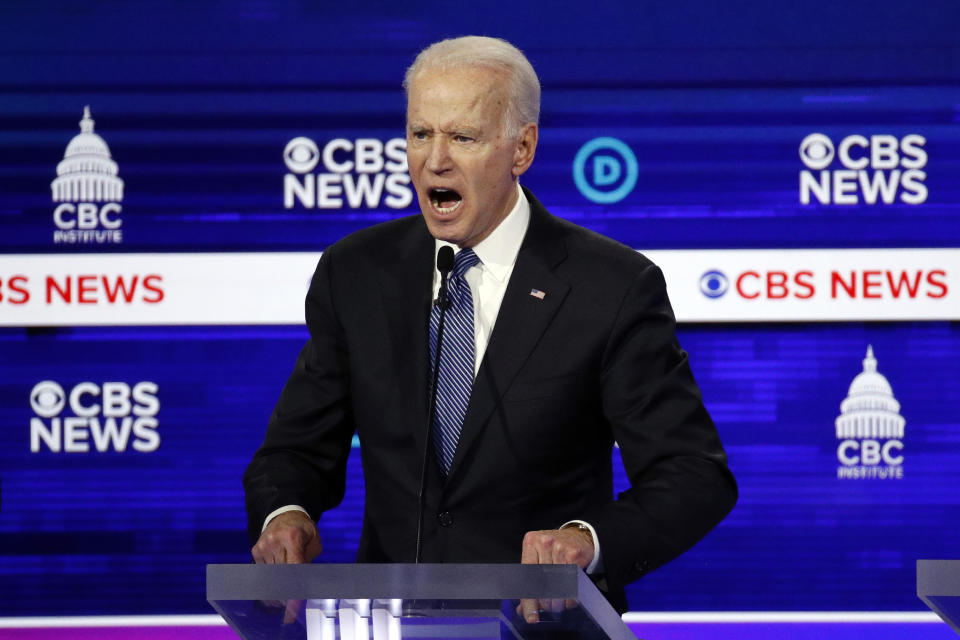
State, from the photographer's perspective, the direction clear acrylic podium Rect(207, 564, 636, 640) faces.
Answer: facing the viewer

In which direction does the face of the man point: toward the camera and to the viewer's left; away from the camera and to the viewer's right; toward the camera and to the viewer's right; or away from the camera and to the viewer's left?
toward the camera and to the viewer's left

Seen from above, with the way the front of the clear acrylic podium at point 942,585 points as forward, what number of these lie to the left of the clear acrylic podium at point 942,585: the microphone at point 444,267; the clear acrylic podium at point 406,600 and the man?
0

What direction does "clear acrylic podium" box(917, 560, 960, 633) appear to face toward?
toward the camera

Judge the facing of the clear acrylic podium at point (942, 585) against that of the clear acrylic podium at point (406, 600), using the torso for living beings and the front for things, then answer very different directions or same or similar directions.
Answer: same or similar directions

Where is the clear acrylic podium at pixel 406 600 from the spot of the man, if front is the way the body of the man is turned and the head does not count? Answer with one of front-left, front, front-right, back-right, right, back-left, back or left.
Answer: front-left

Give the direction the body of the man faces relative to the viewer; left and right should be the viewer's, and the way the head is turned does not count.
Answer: facing the viewer and to the left of the viewer

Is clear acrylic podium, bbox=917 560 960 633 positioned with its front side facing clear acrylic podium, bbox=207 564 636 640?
no

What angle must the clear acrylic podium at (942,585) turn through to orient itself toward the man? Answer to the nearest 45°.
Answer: approximately 135° to its right

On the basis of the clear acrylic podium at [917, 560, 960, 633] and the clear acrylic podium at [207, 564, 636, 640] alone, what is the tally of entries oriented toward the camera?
2

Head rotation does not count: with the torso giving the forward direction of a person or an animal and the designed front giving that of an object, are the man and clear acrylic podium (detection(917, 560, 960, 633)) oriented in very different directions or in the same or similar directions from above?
same or similar directions

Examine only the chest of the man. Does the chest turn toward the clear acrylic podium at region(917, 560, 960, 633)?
no
